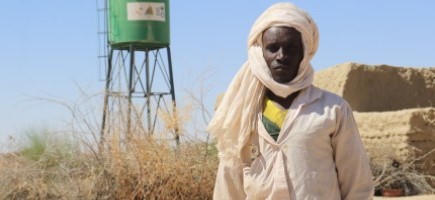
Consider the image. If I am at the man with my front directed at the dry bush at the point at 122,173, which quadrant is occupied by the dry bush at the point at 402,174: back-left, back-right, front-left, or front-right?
front-right

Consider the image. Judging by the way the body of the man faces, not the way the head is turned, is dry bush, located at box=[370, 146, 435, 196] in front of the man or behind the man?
behind

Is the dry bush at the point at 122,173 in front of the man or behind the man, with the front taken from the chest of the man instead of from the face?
behind

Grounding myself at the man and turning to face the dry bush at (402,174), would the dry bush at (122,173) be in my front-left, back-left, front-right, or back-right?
front-left

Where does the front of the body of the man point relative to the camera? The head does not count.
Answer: toward the camera

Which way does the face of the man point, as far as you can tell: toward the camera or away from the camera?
toward the camera

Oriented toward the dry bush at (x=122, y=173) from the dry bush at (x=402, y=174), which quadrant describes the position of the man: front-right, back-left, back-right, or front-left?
front-left
